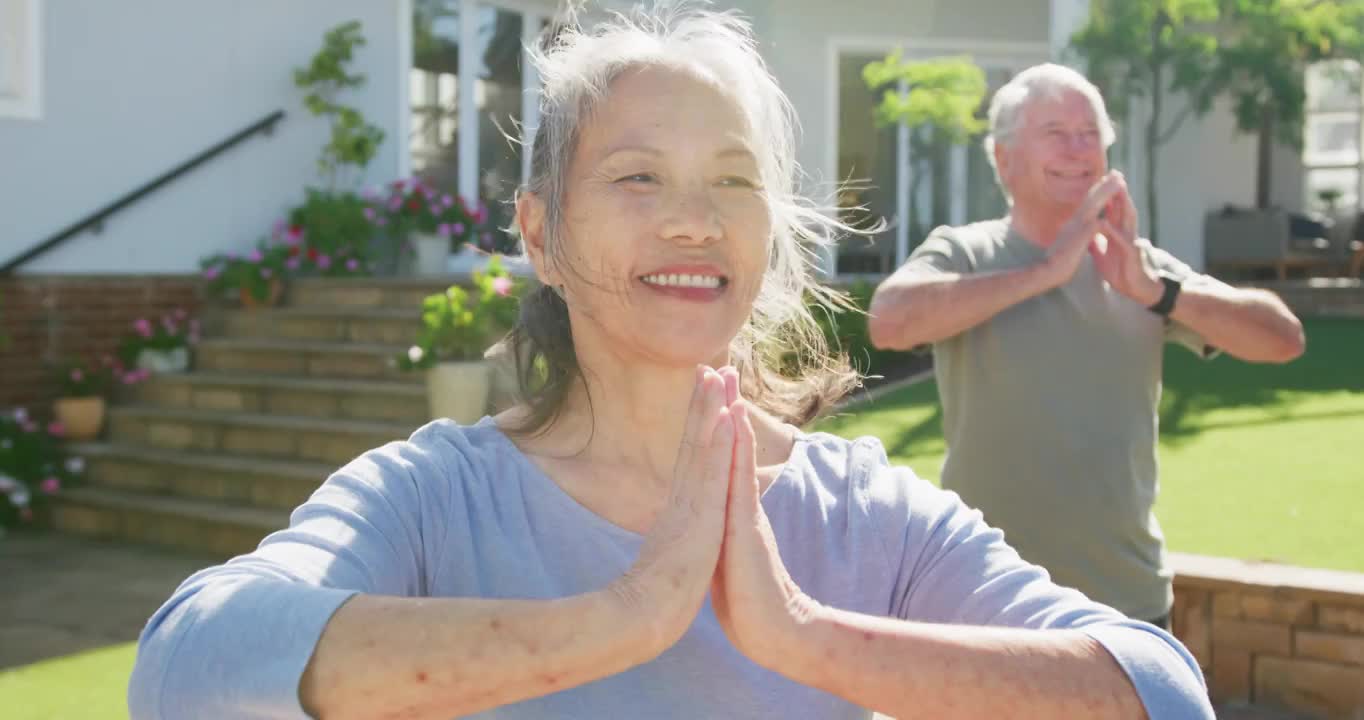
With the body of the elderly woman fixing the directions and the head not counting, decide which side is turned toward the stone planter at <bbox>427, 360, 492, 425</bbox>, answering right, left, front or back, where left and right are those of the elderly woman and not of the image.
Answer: back

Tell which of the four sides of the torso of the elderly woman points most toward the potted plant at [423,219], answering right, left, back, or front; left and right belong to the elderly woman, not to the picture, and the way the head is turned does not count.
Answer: back

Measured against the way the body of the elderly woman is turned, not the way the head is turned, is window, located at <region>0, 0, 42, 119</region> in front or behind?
behind

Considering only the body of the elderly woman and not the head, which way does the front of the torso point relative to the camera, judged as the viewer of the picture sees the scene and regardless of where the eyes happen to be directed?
toward the camera

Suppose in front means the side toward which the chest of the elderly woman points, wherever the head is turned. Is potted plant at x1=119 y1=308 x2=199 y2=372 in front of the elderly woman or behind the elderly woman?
behind

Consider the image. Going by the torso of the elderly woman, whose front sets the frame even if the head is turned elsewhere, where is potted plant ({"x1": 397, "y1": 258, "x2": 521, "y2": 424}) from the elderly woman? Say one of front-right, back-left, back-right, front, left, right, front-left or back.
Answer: back

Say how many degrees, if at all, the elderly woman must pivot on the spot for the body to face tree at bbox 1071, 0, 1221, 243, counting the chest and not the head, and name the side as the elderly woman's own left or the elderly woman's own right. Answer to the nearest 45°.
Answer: approximately 180°

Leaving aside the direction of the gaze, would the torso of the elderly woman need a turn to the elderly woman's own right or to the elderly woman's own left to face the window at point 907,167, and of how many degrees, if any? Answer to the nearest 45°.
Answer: approximately 180°

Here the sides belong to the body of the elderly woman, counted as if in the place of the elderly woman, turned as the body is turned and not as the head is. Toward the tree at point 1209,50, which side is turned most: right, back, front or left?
back

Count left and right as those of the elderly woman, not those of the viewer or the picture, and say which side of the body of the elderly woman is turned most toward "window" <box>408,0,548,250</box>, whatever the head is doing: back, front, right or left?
back

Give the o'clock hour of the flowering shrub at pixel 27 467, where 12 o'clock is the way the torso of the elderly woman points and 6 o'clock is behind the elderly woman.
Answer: The flowering shrub is roughly at 5 o'clock from the elderly woman.
